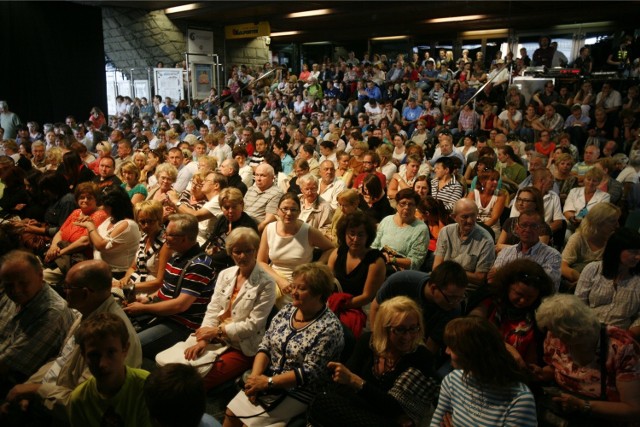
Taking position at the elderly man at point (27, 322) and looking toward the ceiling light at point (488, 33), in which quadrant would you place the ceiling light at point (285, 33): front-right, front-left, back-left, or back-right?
front-left

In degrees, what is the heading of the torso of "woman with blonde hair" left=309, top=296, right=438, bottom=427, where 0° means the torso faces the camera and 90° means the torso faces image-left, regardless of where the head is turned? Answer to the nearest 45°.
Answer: approximately 45°

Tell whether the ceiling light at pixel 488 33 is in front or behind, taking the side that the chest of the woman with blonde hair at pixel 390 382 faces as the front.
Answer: behind

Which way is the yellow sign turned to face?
toward the camera

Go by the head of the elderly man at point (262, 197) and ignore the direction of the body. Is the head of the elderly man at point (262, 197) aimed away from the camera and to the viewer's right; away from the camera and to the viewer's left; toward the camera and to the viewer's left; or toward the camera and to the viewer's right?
toward the camera and to the viewer's left

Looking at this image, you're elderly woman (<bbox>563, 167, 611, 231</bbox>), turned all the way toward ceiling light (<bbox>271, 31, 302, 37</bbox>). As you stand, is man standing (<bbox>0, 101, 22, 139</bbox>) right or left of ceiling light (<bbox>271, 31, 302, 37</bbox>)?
left

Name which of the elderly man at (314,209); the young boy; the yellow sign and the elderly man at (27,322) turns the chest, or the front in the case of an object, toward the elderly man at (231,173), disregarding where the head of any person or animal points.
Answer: the yellow sign

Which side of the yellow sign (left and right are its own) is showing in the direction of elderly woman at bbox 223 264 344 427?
front
